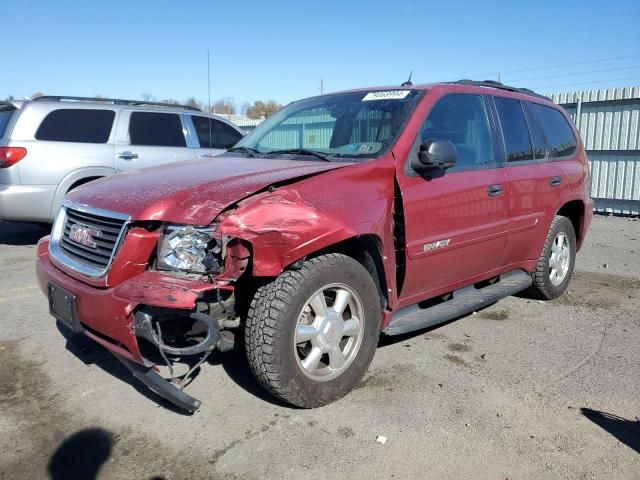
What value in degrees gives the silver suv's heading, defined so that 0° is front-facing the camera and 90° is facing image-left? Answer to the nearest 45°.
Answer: approximately 225°

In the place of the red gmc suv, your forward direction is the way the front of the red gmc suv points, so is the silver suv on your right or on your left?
on your right

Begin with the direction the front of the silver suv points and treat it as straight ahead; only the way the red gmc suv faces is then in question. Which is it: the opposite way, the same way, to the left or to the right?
the opposite way

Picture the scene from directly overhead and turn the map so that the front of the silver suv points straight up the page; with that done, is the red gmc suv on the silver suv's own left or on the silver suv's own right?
on the silver suv's own right

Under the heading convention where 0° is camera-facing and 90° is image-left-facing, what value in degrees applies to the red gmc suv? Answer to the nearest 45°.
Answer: approximately 45°
